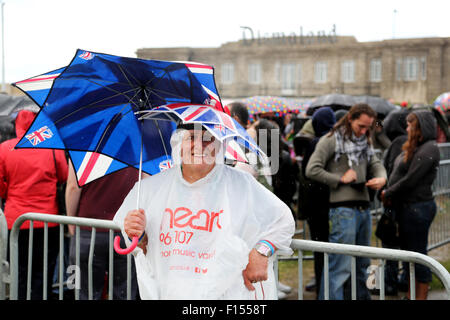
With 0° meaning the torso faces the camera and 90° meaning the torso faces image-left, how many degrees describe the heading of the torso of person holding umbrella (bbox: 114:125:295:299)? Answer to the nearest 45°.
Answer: approximately 0°

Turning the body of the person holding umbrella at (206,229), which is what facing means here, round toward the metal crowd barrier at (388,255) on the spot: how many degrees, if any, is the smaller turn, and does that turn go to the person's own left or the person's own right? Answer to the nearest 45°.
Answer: approximately 90° to the person's own left

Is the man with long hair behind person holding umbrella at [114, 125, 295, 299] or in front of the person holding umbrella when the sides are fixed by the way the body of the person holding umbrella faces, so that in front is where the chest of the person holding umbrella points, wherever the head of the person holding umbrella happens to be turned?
behind

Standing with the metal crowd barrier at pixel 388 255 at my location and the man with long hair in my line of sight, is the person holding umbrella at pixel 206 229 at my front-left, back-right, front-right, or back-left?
back-left
